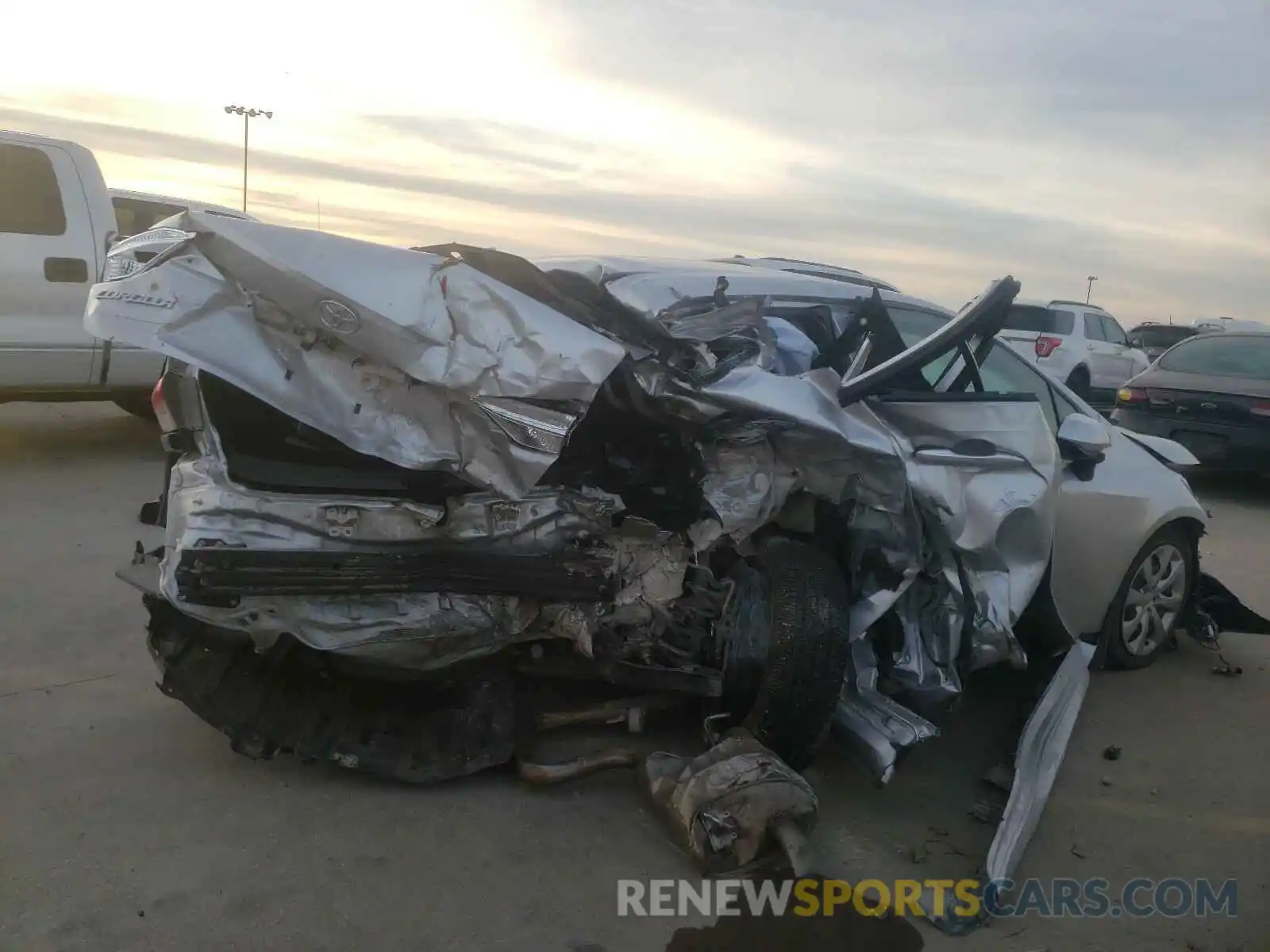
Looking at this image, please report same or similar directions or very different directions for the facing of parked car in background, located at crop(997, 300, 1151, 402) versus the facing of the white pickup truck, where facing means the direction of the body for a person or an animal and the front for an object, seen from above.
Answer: very different directions

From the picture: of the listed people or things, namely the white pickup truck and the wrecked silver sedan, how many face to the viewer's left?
1

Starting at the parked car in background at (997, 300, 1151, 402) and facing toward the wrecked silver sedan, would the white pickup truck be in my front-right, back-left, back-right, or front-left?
front-right

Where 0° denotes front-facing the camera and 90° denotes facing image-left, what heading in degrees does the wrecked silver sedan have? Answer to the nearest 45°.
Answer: approximately 225°

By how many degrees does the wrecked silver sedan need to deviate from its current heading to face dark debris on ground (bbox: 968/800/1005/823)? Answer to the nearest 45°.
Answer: approximately 45° to its right

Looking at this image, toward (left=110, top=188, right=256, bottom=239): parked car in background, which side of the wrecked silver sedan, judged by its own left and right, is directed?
left

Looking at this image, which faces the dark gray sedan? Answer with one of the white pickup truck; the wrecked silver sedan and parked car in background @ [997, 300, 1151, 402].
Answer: the wrecked silver sedan

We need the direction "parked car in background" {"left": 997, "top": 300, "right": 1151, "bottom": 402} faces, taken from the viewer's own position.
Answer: facing away from the viewer and to the right of the viewer

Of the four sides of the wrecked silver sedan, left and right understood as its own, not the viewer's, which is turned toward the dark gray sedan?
front

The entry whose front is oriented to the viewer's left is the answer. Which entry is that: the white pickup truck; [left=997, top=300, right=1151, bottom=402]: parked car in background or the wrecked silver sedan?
the white pickup truck

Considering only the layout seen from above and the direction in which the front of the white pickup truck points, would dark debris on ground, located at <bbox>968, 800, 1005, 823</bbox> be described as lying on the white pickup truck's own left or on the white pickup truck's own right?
on the white pickup truck's own left

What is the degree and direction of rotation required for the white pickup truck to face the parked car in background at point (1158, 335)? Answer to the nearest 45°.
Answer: approximately 180°

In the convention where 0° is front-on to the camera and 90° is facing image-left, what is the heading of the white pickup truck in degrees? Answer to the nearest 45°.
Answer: approximately 90°

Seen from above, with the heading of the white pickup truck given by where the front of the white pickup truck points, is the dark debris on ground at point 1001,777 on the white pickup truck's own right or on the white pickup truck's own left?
on the white pickup truck's own left

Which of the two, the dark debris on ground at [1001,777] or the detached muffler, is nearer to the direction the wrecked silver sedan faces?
the dark debris on ground

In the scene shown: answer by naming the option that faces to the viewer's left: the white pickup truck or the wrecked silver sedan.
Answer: the white pickup truck
